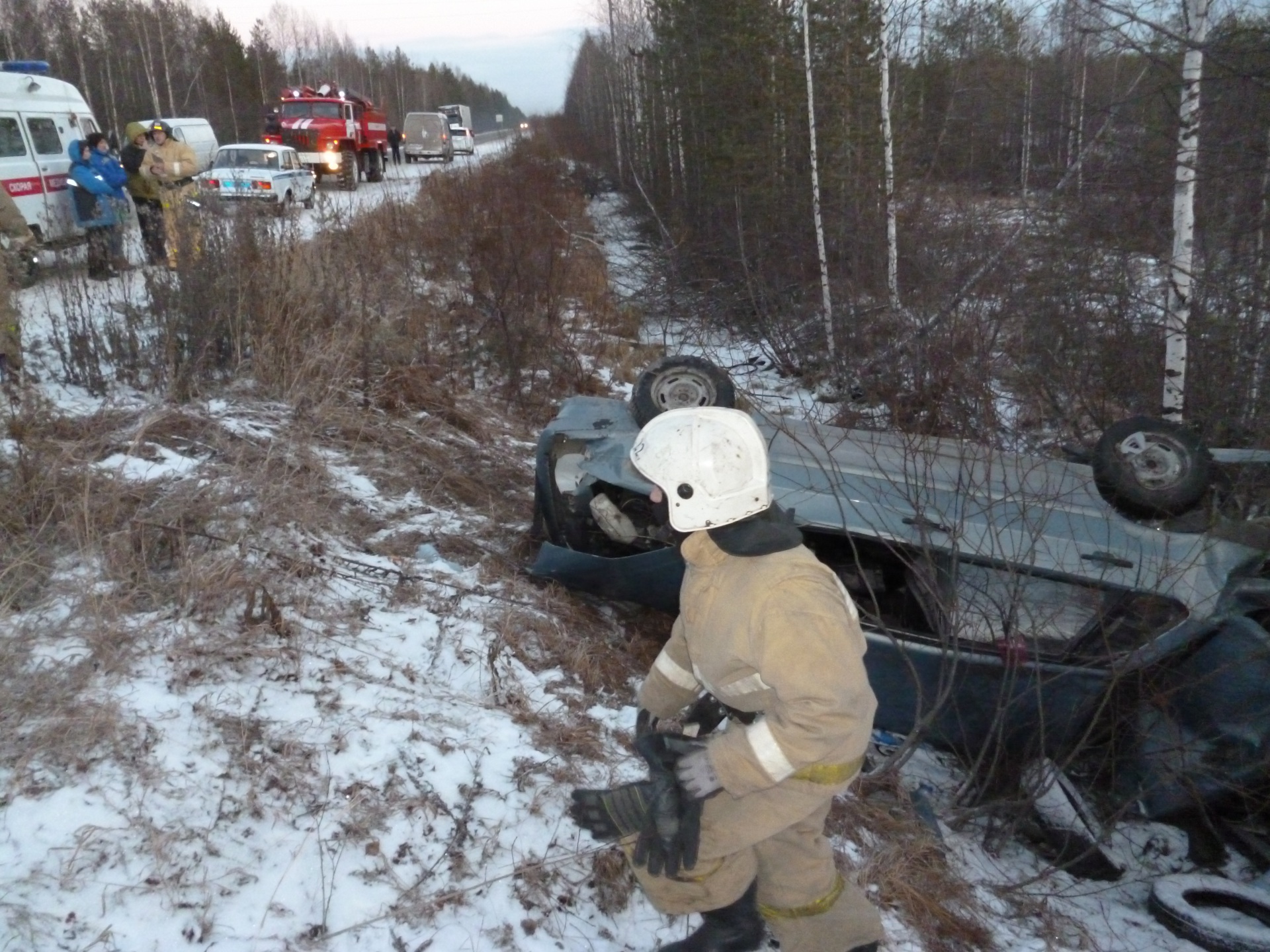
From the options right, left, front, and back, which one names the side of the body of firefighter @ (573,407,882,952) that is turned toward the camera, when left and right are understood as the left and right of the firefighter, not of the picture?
left

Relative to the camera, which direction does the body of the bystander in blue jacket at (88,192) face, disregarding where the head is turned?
to the viewer's right

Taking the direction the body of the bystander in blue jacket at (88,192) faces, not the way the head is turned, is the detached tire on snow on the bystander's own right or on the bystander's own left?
on the bystander's own right

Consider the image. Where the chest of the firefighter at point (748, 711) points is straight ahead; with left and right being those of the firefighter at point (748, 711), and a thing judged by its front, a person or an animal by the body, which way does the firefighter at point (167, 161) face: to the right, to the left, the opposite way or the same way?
to the left
